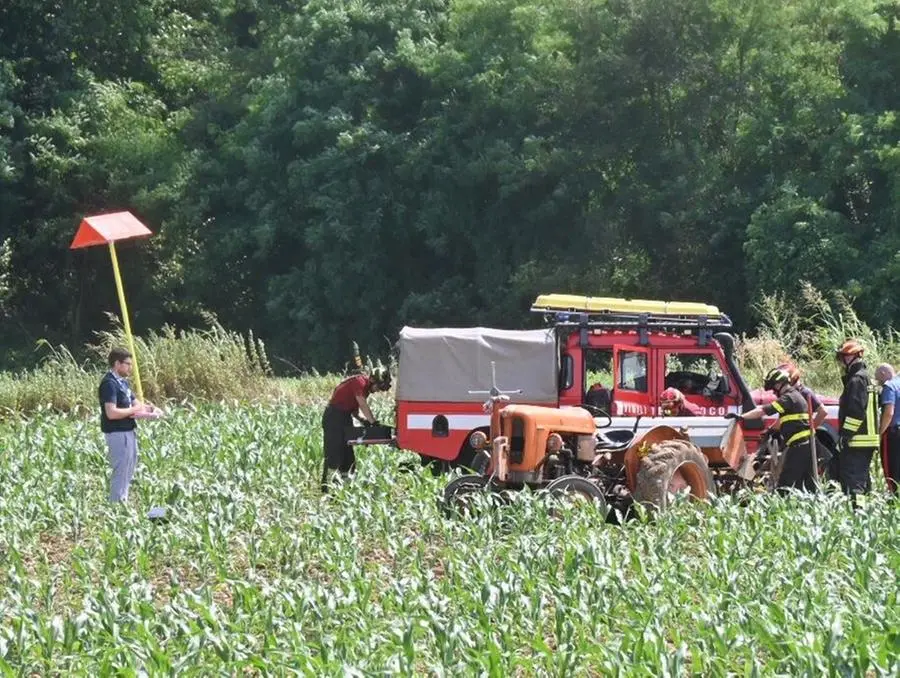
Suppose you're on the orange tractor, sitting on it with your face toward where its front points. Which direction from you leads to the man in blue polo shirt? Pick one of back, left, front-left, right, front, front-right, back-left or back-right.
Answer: front-right

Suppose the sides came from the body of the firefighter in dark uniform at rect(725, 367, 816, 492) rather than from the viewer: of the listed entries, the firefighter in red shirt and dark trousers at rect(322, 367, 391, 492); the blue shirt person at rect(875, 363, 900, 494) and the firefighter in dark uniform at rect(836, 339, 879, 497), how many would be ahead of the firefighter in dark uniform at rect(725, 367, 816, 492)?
1

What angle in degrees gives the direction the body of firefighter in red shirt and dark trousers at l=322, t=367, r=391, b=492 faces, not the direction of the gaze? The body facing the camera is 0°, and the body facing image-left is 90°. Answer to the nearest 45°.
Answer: approximately 270°

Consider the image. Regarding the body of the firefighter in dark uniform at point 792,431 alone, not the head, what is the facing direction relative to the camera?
to the viewer's left

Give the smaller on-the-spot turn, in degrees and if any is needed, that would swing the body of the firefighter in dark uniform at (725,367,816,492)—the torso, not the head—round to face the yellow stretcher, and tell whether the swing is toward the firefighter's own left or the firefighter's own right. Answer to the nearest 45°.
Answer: approximately 45° to the firefighter's own right

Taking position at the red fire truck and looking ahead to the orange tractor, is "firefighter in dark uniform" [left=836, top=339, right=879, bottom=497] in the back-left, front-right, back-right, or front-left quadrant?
front-left

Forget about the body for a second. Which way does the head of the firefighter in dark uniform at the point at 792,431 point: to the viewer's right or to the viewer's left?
to the viewer's left

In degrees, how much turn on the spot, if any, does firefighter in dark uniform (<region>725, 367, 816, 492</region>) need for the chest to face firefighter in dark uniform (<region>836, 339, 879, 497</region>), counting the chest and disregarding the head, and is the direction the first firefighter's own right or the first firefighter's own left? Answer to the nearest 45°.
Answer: approximately 180°

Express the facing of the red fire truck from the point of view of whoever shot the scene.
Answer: facing to the right of the viewer

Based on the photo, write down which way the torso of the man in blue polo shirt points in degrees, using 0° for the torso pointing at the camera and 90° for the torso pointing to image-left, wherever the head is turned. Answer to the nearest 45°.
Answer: approximately 270°

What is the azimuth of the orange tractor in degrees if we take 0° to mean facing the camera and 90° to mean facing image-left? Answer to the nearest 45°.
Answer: approximately 45°

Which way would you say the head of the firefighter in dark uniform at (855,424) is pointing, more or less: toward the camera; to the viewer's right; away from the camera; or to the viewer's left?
to the viewer's left

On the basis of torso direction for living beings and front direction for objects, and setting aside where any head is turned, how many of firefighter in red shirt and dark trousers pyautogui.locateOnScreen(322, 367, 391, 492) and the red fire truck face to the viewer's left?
0

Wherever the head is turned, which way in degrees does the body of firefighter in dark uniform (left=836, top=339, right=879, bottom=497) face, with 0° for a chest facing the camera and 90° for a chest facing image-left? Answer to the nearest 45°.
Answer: approximately 90°

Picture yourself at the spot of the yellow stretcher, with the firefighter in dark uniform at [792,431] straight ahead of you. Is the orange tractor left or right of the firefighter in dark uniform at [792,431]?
right

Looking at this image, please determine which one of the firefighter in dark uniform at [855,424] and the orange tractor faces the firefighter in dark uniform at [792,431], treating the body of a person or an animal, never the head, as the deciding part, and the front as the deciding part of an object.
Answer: the firefighter in dark uniform at [855,424]

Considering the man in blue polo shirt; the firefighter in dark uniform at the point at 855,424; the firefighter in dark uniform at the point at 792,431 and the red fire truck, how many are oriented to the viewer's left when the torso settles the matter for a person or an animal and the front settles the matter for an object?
2
